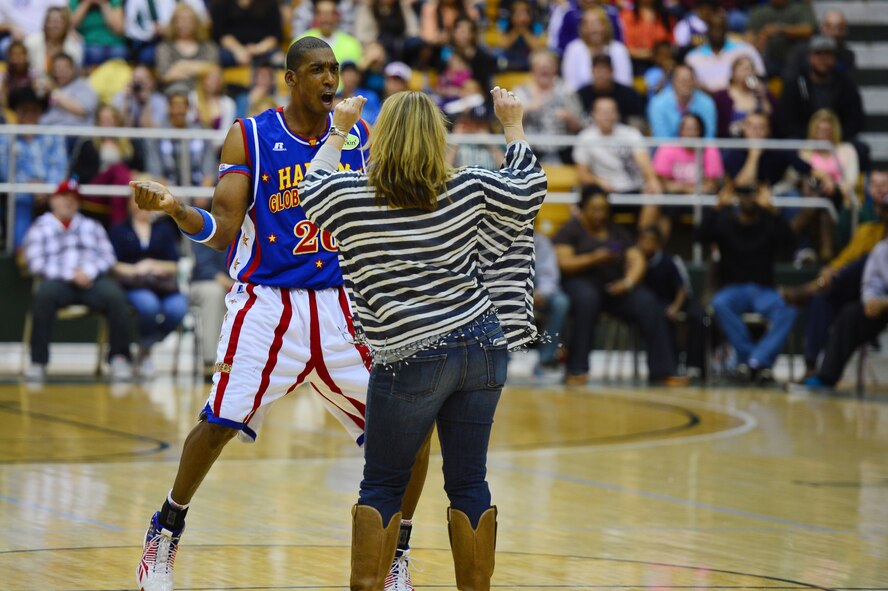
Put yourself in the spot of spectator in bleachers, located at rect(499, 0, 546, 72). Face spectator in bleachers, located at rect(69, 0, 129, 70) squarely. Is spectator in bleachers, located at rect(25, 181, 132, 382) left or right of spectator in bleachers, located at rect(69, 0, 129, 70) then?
left

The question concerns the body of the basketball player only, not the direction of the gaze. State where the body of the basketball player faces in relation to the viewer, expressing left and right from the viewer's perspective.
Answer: facing the viewer and to the right of the viewer

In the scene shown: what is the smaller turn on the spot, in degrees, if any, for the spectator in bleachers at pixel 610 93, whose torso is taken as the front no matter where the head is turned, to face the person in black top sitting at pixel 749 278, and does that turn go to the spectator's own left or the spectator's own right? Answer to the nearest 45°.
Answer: approximately 45° to the spectator's own left

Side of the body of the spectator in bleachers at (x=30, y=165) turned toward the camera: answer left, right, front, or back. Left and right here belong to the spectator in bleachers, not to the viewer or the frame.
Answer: front

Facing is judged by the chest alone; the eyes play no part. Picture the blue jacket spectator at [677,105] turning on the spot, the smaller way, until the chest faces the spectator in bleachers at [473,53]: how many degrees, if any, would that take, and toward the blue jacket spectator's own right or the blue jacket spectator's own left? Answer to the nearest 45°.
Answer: approximately 90° to the blue jacket spectator's own right

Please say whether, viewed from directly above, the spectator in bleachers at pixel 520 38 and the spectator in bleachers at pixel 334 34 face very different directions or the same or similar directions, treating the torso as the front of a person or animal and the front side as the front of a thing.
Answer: same or similar directions

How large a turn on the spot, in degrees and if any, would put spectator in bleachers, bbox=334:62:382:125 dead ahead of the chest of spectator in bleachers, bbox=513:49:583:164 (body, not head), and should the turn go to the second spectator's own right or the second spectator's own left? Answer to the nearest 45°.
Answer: approximately 90° to the second spectator's own right

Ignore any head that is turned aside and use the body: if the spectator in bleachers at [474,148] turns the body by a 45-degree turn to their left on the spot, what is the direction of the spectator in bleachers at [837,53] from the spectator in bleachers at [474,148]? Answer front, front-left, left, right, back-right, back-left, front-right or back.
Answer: left

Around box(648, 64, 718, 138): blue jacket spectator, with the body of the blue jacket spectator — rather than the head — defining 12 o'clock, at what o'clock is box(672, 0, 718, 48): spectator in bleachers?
The spectator in bleachers is roughly at 6 o'clock from the blue jacket spectator.

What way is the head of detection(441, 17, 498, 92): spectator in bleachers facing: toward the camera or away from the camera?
toward the camera

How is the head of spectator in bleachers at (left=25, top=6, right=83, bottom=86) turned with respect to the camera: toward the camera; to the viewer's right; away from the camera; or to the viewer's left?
toward the camera

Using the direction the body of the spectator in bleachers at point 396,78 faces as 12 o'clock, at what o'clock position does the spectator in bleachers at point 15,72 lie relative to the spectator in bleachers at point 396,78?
the spectator in bleachers at point 15,72 is roughly at 3 o'clock from the spectator in bleachers at point 396,78.

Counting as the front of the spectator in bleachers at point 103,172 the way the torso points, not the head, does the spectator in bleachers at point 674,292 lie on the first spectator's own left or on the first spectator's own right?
on the first spectator's own left

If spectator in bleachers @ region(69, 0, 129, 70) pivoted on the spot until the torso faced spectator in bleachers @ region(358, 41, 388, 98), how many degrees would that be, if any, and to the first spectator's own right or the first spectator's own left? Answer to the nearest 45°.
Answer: approximately 90° to the first spectator's own left

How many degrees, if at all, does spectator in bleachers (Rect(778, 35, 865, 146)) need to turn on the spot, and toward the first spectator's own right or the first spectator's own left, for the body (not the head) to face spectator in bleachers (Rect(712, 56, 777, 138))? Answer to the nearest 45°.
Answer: approximately 90° to the first spectator's own right

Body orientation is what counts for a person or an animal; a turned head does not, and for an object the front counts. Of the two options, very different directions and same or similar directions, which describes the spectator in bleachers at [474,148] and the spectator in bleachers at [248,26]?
same or similar directions

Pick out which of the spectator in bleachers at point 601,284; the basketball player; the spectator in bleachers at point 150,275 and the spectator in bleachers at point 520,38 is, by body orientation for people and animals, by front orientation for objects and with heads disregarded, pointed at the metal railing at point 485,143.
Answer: the spectator in bleachers at point 520,38

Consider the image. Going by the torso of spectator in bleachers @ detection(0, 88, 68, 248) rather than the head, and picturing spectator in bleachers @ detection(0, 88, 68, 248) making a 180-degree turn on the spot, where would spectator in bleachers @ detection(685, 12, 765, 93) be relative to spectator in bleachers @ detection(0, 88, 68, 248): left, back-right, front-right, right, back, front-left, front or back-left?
right

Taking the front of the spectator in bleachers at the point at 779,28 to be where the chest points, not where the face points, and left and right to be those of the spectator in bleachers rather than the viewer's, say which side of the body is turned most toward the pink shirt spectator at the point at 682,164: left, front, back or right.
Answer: front

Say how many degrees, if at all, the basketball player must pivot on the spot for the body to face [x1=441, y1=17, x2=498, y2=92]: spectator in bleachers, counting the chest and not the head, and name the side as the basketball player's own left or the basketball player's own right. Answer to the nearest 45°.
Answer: approximately 135° to the basketball player's own left

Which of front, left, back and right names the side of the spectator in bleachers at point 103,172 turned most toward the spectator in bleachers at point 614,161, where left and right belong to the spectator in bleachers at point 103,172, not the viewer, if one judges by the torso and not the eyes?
left

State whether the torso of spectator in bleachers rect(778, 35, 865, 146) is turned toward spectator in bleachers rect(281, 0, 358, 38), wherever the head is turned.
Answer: no

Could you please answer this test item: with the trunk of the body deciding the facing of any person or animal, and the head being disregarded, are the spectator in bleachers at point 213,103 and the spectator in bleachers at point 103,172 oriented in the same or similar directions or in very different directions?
same or similar directions

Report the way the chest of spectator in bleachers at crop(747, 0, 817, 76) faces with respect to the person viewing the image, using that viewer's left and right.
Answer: facing the viewer
